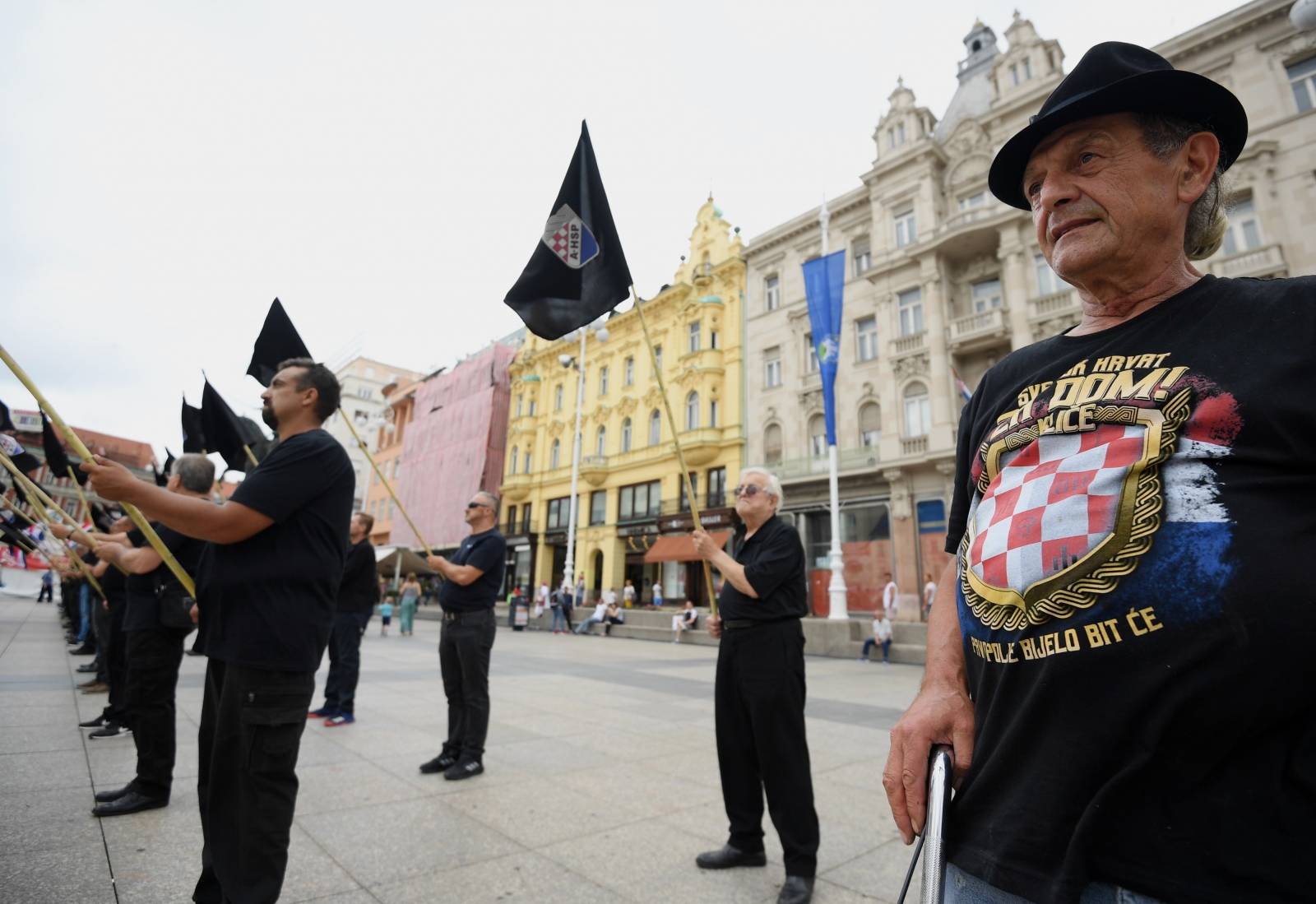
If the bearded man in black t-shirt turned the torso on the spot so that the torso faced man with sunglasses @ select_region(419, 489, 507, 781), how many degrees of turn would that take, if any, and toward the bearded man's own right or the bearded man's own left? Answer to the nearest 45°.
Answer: approximately 135° to the bearded man's own right

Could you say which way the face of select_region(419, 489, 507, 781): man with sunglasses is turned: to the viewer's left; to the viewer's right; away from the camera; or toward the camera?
to the viewer's left

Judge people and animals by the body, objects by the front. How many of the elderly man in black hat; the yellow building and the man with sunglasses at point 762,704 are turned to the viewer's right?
0

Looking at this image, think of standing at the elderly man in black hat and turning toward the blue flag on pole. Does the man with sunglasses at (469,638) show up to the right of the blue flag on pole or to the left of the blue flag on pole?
left

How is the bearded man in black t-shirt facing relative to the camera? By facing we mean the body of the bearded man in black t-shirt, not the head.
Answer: to the viewer's left

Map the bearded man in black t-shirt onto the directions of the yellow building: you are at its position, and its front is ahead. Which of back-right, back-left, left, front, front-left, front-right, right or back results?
front-left

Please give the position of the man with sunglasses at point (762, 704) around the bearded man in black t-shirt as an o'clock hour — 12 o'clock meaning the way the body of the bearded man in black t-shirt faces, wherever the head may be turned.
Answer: The man with sunglasses is roughly at 6 o'clock from the bearded man in black t-shirt.

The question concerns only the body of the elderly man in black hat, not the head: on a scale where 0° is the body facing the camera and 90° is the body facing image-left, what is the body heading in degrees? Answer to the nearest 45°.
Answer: approximately 45°

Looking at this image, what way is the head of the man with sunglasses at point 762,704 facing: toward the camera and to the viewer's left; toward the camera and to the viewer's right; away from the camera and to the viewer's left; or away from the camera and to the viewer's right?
toward the camera and to the viewer's left

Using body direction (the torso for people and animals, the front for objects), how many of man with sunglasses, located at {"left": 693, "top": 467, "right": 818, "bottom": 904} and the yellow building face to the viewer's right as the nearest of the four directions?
0

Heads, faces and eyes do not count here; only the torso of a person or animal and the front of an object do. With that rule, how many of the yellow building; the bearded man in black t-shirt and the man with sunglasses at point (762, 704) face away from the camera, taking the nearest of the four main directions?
0

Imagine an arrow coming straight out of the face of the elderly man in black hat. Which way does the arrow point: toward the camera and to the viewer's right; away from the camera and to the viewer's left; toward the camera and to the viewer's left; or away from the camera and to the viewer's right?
toward the camera and to the viewer's left

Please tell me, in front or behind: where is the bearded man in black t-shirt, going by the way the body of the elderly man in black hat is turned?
in front

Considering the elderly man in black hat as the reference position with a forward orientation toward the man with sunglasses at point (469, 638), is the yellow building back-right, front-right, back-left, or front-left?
front-right

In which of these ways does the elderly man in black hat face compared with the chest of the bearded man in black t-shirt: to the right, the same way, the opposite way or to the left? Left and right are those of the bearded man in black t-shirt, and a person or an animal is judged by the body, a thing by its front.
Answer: the same way

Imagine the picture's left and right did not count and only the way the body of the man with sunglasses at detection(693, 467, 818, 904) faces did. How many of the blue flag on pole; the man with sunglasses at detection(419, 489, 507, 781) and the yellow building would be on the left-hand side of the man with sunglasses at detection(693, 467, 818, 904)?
0

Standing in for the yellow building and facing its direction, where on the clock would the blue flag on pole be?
The blue flag on pole is roughly at 10 o'clock from the yellow building.
